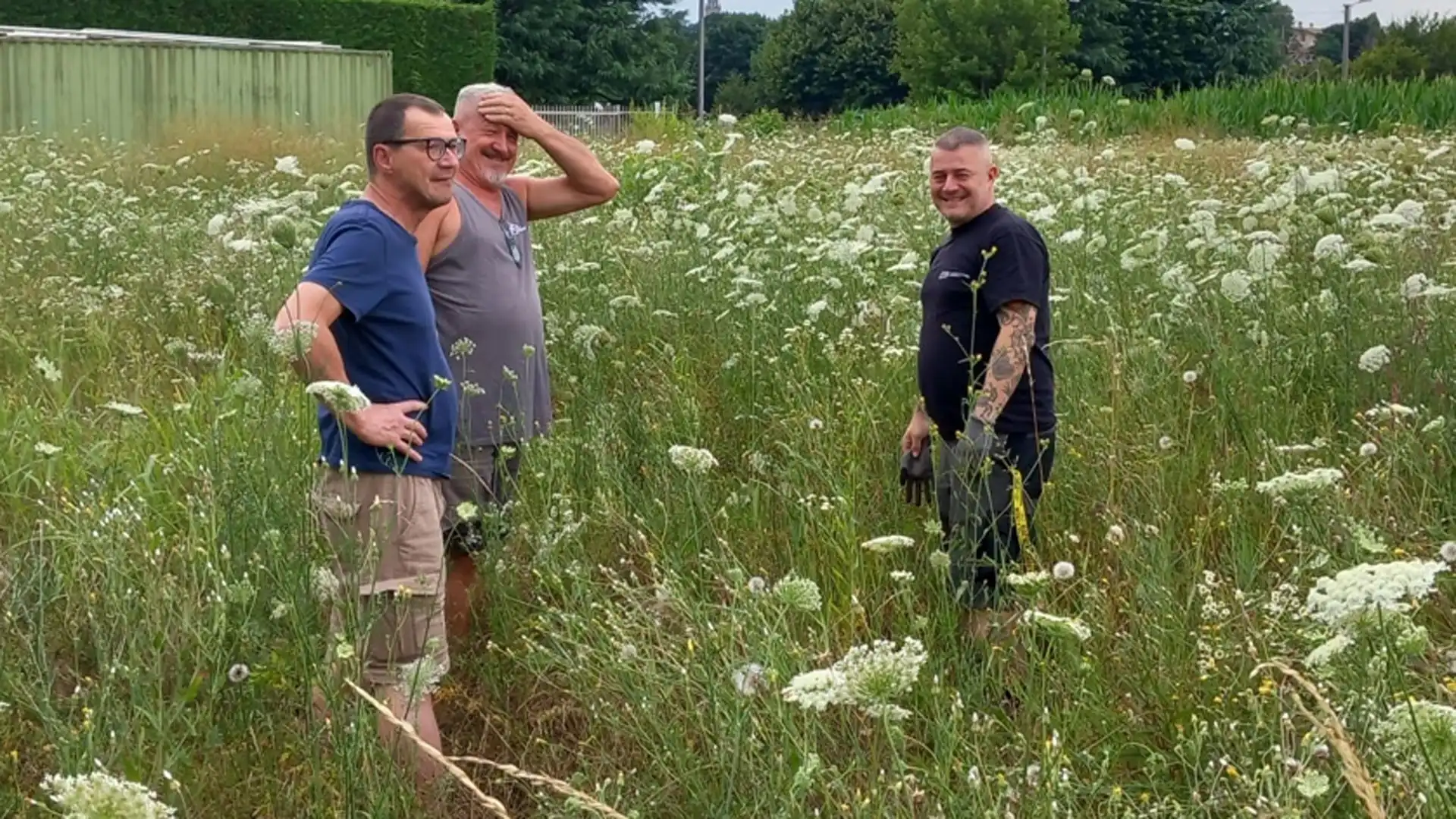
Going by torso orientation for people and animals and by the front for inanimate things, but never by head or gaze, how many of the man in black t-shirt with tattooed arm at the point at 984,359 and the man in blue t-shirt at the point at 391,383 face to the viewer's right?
1

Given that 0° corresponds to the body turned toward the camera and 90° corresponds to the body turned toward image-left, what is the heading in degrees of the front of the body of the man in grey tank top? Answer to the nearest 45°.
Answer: approximately 315°

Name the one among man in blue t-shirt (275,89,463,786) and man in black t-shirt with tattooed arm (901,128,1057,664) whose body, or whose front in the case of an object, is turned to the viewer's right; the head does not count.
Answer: the man in blue t-shirt

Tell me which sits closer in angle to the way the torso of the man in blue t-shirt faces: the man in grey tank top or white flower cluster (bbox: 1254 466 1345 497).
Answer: the white flower cluster

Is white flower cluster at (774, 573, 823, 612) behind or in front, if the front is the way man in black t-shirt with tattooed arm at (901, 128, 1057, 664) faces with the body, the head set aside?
in front

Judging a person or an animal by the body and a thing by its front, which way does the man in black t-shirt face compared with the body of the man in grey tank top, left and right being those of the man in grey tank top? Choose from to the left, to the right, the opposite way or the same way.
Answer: to the right

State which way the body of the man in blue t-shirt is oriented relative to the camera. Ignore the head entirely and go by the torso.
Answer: to the viewer's right

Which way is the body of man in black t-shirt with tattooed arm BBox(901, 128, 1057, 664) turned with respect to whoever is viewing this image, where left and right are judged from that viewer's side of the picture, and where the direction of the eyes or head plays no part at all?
facing the viewer and to the left of the viewer

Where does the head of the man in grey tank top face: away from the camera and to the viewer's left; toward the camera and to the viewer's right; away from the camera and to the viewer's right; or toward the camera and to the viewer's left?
toward the camera and to the viewer's right
